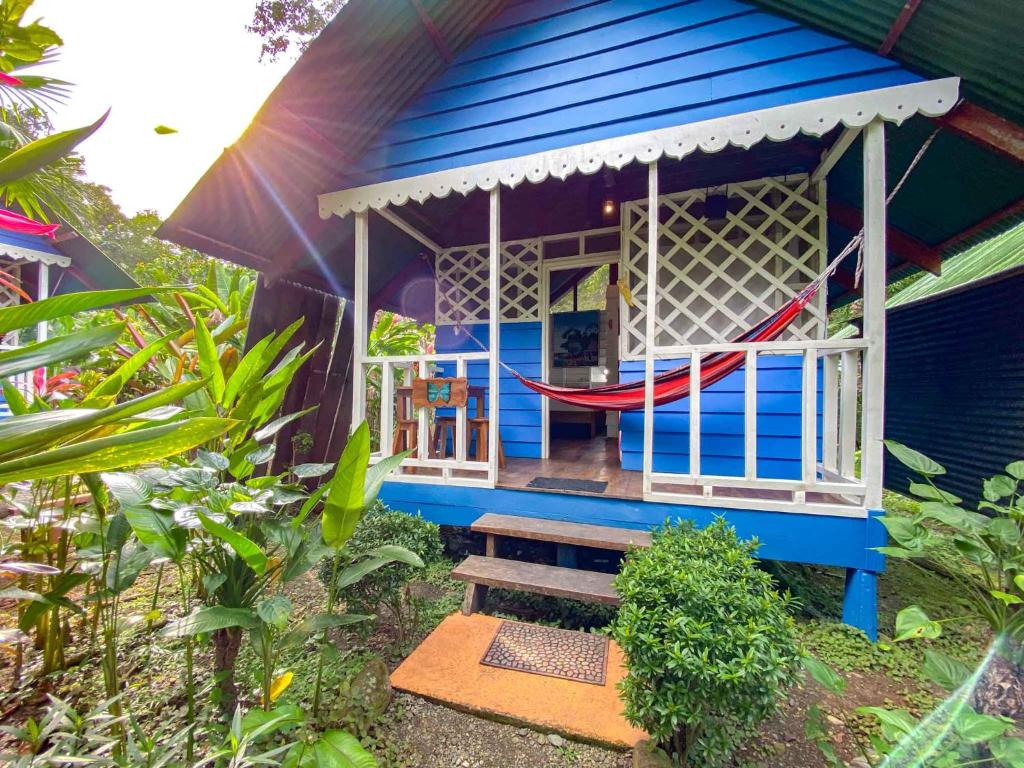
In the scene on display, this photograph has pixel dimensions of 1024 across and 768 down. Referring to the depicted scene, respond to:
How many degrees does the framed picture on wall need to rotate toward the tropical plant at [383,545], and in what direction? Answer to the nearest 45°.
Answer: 0° — it already faces it

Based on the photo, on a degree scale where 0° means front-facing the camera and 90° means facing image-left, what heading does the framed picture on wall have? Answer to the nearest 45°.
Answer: approximately 0°

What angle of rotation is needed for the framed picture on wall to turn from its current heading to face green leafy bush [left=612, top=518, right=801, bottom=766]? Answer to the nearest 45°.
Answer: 0° — it already faces it

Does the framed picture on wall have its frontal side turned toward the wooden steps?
yes
